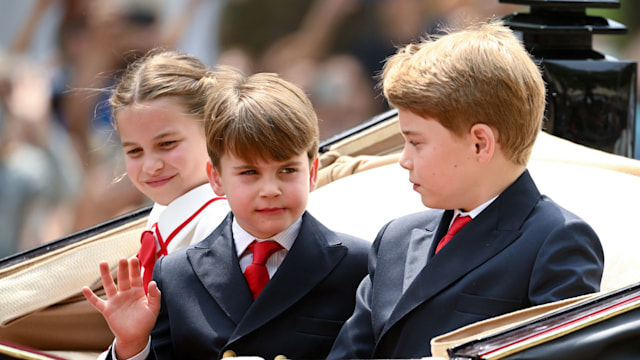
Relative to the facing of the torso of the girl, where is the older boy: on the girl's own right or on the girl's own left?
on the girl's own left

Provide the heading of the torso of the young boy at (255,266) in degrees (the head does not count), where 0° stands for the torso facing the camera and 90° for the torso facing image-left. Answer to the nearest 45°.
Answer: approximately 0°

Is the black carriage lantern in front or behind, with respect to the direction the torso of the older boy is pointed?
behind

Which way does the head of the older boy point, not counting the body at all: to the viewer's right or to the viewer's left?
to the viewer's left
